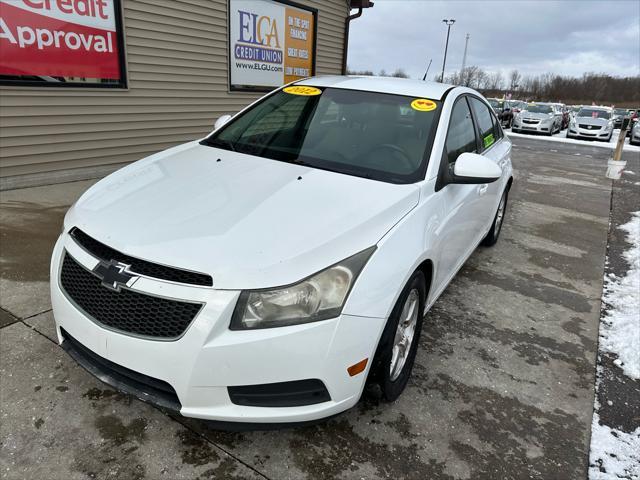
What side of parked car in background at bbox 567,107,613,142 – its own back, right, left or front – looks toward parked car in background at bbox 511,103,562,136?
right

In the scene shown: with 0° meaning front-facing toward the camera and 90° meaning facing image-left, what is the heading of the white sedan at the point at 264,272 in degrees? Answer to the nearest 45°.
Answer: approximately 45°

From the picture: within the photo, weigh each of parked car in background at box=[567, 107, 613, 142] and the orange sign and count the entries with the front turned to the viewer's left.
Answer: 0

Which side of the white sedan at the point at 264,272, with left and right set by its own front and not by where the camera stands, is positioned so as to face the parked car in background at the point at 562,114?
back

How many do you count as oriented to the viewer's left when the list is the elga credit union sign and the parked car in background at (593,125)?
0

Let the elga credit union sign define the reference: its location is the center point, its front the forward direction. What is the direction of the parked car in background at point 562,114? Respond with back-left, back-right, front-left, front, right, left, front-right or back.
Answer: left

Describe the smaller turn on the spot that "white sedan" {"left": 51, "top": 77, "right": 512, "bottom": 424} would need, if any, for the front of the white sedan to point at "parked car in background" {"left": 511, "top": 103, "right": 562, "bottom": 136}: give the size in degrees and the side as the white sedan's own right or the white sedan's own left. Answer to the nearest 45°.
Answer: approximately 180°

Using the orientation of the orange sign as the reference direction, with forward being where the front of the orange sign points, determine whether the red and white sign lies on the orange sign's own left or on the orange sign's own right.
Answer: on the orange sign's own right

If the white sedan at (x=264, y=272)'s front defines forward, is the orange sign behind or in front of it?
behind

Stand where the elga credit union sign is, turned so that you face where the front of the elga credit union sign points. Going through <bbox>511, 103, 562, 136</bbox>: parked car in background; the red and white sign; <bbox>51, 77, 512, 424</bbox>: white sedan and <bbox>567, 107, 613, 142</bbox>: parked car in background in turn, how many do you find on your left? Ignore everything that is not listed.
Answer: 2

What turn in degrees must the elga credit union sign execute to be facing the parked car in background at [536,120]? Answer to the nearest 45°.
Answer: approximately 90° to its left

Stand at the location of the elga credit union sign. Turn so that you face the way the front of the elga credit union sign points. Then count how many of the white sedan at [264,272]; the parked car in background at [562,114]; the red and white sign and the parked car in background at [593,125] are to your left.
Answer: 2

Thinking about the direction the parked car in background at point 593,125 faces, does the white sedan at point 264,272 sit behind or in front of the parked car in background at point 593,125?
in front

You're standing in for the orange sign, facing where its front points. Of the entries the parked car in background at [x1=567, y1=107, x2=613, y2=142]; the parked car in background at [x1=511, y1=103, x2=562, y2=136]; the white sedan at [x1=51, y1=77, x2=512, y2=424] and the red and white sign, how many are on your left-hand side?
2

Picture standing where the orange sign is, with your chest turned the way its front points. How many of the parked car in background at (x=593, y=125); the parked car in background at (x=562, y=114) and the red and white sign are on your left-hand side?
2

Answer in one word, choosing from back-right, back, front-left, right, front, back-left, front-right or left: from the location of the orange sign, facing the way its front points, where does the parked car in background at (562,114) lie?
left

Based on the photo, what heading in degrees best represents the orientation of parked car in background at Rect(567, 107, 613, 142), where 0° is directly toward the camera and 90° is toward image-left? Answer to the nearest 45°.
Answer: approximately 0°

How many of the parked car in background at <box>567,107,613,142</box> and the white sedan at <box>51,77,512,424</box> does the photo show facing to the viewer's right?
0
